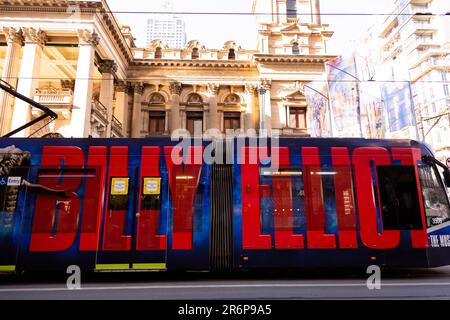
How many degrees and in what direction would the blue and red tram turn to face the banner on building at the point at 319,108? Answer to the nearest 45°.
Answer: approximately 45° to its left

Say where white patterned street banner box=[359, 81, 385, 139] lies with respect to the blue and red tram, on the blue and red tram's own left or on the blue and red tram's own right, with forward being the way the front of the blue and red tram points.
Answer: on the blue and red tram's own left

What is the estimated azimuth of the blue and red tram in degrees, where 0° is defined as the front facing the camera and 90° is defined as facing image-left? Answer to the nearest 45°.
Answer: approximately 270°

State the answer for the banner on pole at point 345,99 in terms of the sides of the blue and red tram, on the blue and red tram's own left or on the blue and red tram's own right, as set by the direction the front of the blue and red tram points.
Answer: on the blue and red tram's own left

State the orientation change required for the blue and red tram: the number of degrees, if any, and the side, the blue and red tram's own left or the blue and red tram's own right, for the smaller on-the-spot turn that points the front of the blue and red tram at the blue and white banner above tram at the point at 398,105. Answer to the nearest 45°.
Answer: approximately 45° to the blue and red tram's own left
